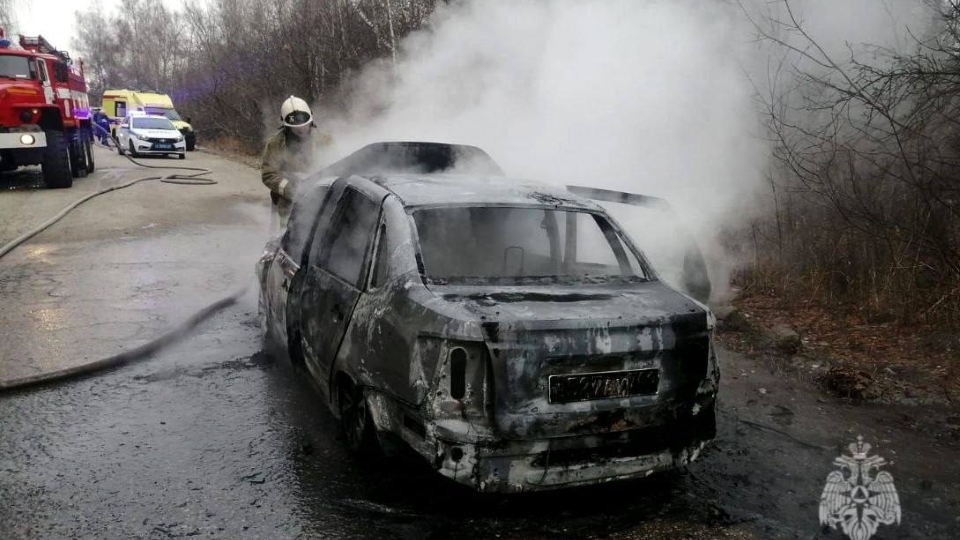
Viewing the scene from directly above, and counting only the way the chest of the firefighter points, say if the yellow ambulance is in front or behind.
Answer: behind

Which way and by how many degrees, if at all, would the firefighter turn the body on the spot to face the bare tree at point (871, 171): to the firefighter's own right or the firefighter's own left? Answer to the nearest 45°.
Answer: approximately 90° to the firefighter's own left

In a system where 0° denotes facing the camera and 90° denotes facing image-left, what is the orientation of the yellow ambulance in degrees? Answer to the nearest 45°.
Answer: approximately 315°

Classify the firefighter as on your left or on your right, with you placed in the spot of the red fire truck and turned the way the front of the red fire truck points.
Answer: on your left

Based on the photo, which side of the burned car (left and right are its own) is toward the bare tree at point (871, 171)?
right

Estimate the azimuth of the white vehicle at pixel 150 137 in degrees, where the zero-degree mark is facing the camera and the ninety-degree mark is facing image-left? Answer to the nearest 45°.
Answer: approximately 315°

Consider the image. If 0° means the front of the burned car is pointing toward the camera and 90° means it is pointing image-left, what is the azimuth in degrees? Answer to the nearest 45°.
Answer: approximately 135°

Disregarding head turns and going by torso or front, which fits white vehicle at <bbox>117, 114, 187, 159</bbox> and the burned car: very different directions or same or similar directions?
very different directions
